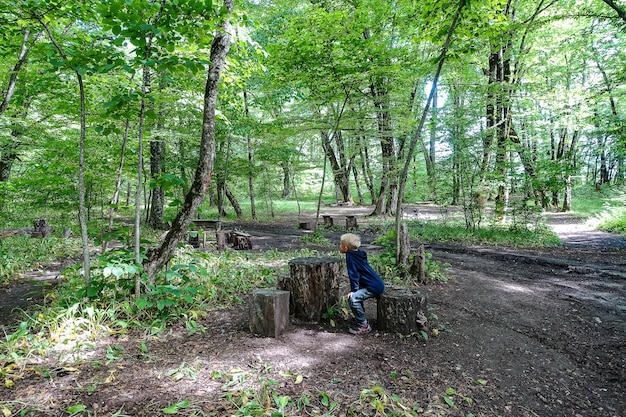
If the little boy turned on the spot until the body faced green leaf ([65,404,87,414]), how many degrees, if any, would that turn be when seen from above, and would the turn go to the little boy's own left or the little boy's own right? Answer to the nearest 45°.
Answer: approximately 45° to the little boy's own left

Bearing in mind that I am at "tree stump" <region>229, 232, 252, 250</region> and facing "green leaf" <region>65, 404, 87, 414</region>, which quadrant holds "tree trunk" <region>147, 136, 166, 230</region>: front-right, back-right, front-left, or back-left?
back-right

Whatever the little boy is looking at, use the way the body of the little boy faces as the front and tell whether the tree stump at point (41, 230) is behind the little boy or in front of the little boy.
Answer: in front

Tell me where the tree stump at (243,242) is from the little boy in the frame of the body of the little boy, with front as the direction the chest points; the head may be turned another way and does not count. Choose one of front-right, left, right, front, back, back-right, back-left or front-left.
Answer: front-right

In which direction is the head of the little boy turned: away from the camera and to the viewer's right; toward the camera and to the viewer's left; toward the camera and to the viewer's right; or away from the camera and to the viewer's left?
away from the camera and to the viewer's left

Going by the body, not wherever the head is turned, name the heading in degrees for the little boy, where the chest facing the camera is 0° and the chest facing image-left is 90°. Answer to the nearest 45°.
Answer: approximately 90°

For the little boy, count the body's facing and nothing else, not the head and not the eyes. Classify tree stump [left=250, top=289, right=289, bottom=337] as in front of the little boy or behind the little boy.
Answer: in front
